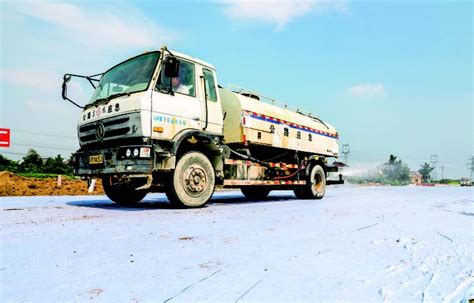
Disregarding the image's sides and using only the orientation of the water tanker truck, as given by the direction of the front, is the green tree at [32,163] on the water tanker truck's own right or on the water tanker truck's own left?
on the water tanker truck's own right

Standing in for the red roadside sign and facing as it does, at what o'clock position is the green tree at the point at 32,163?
The green tree is roughly at 6 o'clock from the red roadside sign.

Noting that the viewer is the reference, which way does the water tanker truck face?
facing the viewer and to the left of the viewer

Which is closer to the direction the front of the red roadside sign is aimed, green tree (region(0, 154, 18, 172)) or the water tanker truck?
the water tanker truck

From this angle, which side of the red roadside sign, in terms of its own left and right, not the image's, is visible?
front

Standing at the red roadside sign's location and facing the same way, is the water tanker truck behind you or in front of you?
in front

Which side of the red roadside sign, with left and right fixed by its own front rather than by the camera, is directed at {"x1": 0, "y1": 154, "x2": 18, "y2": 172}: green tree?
back

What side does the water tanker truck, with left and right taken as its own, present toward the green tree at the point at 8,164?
right

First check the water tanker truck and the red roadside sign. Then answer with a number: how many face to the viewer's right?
0

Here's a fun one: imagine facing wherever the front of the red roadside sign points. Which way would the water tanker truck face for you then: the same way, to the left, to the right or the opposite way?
to the right
